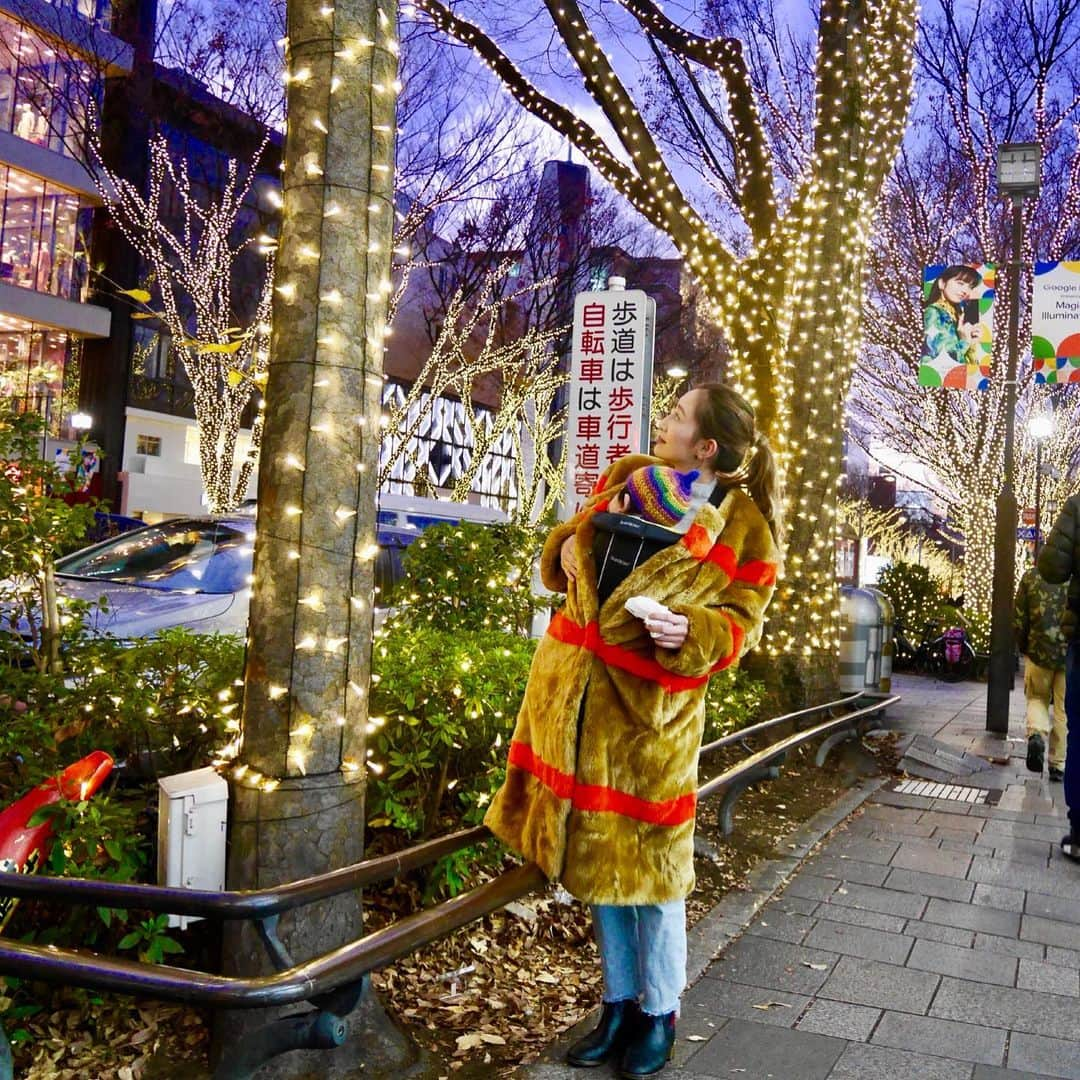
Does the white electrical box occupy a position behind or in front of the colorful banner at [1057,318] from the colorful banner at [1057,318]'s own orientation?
in front

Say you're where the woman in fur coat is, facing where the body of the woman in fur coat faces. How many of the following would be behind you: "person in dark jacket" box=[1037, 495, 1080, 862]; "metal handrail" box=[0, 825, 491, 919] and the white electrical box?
1

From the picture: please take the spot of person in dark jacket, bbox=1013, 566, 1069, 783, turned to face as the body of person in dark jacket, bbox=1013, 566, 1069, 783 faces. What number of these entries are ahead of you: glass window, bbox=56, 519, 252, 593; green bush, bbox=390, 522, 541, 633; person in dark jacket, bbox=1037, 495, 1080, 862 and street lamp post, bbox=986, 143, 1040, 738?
1

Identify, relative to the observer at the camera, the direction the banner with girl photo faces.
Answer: facing the viewer

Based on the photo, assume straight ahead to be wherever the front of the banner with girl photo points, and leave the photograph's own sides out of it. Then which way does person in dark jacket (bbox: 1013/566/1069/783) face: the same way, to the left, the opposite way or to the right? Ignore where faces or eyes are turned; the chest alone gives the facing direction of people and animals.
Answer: the opposite way

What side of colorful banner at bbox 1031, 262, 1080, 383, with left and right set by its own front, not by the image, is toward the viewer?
front

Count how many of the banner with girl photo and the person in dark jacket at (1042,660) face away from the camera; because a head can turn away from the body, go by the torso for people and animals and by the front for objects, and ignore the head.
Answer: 1

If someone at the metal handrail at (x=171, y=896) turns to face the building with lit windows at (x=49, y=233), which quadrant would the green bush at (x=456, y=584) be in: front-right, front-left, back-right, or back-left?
front-right

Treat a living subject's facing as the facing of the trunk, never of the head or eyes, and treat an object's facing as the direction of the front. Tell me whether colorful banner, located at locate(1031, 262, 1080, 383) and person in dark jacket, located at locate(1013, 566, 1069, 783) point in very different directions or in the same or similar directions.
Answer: very different directions

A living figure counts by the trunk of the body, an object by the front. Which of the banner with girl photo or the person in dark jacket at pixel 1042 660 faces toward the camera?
the banner with girl photo

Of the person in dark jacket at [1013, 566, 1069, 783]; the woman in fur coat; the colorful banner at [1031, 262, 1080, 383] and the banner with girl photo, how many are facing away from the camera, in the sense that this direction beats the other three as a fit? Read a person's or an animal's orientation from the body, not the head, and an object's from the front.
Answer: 1

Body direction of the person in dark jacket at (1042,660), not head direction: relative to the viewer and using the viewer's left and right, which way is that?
facing away from the viewer

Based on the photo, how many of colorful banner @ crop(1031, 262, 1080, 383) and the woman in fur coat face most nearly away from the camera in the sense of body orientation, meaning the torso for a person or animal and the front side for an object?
0

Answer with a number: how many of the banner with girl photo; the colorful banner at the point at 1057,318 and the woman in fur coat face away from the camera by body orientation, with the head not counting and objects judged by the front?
0
